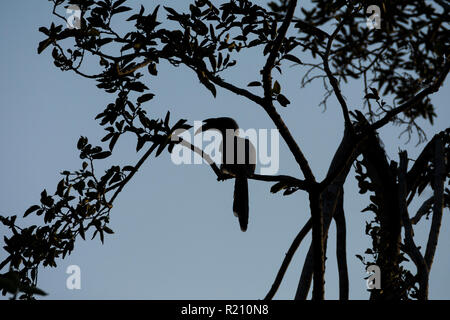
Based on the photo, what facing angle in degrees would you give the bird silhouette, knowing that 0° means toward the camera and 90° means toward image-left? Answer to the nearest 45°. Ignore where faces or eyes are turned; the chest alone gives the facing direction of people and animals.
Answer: approximately 90°
